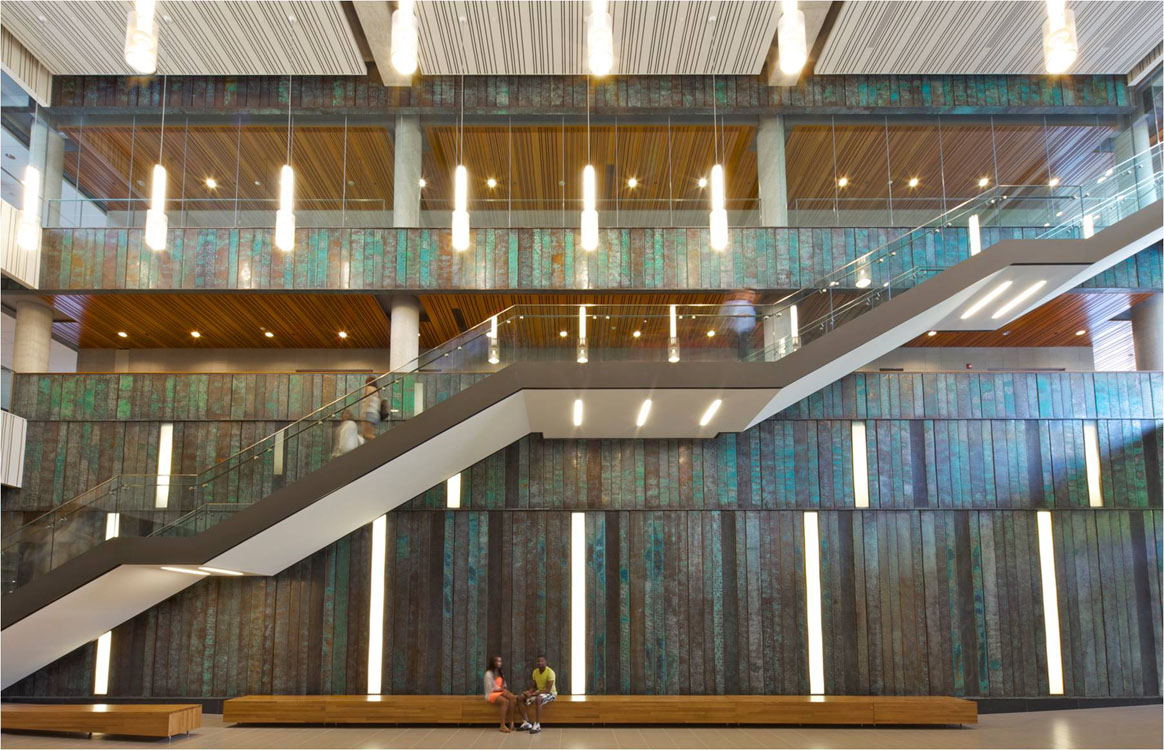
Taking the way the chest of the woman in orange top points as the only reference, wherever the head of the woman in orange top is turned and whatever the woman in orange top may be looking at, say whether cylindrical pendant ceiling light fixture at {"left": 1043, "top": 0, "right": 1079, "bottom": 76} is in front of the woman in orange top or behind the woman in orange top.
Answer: in front

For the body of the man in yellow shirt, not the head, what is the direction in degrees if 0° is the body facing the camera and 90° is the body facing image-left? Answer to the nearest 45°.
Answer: approximately 45°

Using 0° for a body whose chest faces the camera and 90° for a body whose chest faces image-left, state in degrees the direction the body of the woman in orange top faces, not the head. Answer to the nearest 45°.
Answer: approximately 315°

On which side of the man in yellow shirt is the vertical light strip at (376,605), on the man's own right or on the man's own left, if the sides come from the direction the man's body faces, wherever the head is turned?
on the man's own right

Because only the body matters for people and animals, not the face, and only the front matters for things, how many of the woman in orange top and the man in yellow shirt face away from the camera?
0

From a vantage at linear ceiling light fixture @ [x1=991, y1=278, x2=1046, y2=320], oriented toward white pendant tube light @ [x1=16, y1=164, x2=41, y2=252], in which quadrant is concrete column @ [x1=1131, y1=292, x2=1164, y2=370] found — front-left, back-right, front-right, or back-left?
back-right

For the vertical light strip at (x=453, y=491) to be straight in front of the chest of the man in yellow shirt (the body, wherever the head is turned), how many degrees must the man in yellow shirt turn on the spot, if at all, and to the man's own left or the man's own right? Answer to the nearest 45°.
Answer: approximately 90° to the man's own right

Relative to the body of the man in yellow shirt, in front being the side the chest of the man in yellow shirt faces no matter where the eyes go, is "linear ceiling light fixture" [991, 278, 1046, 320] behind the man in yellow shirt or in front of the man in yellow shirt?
behind

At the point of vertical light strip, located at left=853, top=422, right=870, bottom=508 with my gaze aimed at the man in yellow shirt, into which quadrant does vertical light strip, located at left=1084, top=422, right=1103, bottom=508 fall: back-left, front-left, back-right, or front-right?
back-left
